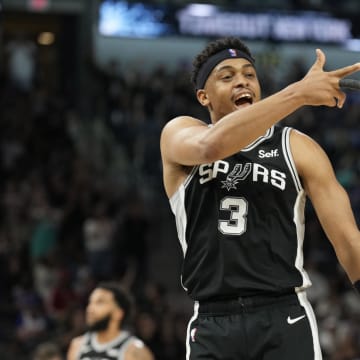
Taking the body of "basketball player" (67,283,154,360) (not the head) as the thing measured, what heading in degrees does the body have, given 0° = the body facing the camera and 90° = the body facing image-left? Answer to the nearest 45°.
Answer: approximately 45°

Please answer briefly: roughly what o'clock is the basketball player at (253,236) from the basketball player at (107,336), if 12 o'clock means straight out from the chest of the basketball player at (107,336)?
the basketball player at (253,236) is roughly at 10 o'clock from the basketball player at (107,336).

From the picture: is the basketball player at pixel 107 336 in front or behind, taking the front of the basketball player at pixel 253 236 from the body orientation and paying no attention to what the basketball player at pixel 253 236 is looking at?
behind

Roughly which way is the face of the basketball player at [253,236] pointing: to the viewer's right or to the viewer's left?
to the viewer's right

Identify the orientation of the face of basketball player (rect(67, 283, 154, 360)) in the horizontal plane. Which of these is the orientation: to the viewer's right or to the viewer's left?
to the viewer's left
